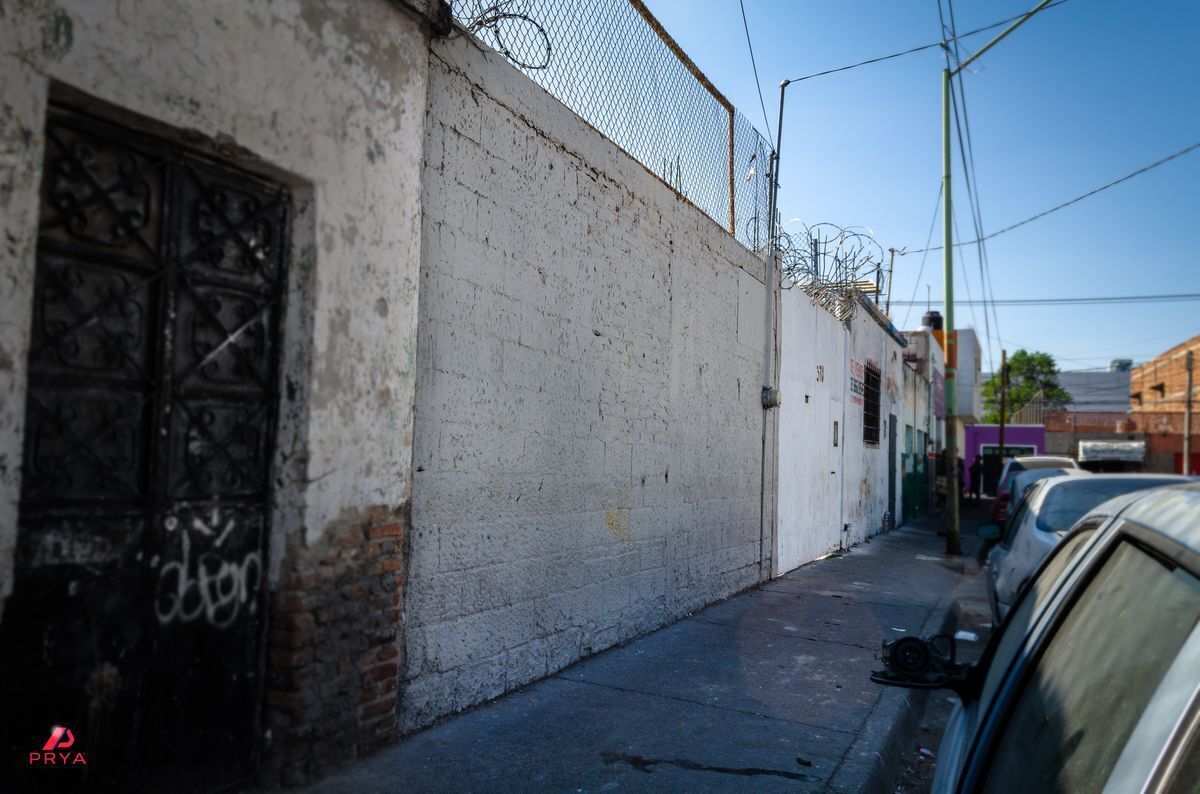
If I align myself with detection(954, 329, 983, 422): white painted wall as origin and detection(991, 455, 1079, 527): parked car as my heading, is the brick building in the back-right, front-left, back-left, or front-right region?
back-left

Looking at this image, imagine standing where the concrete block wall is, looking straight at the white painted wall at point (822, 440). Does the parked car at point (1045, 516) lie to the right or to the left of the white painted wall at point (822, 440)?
right

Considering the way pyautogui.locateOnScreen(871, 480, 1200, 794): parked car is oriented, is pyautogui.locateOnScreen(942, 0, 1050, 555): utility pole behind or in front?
in front

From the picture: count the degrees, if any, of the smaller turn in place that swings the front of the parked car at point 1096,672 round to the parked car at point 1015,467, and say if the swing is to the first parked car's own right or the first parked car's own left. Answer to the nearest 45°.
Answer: approximately 45° to the first parked car's own right

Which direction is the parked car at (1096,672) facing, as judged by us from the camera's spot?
facing away from the viewer and to the left of the viewer

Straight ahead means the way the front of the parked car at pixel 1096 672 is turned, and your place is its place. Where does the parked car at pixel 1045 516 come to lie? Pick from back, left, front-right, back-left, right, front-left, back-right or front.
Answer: front-right

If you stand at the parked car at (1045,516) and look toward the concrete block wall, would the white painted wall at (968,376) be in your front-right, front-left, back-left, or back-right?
back-right
